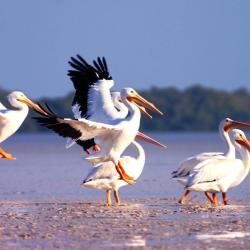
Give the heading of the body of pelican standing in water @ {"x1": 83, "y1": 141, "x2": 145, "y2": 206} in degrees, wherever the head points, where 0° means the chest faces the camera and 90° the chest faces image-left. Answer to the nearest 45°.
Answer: approximately 270°

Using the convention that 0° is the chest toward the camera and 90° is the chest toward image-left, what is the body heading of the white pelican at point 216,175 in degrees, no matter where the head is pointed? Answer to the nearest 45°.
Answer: approximately 270°

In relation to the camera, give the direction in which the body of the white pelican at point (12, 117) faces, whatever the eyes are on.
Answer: to the viewer's right

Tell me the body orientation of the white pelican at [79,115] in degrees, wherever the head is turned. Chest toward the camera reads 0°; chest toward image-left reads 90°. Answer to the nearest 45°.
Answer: approximately 270°

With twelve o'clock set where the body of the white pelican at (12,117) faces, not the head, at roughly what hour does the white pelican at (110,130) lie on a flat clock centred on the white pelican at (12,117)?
the white pelican at (110,130) is roughly at 1 o'clock from the white pelican at (12,117).

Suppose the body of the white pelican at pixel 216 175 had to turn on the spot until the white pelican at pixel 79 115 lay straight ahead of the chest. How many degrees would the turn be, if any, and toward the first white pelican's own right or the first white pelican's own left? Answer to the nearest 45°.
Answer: approximately 135° to the first white pelican's own left

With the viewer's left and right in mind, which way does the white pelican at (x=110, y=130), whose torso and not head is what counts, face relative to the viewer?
facing to the right of the viewer
